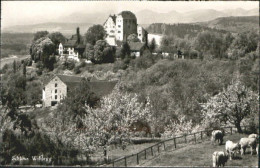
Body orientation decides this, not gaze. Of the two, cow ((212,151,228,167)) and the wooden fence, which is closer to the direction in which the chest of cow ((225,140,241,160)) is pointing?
the cow

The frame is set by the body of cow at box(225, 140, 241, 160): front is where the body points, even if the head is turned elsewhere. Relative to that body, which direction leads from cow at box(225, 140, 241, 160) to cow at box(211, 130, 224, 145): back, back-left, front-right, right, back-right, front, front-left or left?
back-right

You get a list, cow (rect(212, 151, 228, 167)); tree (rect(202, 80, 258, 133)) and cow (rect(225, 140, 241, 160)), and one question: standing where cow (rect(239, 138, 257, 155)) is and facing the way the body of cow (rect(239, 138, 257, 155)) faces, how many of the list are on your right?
1

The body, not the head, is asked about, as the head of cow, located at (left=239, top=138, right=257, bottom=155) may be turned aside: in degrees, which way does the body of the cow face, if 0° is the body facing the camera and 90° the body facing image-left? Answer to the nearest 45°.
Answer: approximately 90°

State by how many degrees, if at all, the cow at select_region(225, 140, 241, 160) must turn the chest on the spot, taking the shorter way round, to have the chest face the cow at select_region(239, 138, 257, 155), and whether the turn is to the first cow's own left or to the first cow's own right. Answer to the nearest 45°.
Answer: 0° — it already faces it

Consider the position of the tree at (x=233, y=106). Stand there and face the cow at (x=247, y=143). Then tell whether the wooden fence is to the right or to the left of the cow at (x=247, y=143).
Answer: right

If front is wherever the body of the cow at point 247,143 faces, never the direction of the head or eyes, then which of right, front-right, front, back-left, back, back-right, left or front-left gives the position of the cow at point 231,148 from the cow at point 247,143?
front-left

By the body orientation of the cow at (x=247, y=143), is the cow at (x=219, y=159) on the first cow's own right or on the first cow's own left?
on the first cow's own left

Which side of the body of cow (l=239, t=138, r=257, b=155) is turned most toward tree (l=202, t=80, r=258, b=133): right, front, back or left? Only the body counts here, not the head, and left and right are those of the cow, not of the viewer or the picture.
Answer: right

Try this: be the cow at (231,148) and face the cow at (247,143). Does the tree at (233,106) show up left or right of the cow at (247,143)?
left

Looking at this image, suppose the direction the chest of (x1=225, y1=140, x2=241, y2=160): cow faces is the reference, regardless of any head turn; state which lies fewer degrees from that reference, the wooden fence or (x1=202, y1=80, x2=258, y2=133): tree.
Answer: the wooden fence
